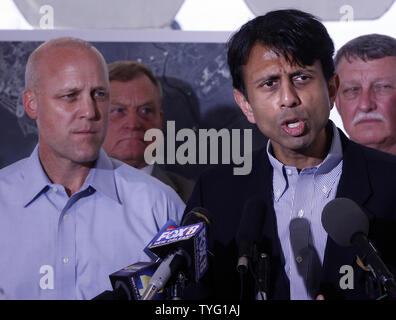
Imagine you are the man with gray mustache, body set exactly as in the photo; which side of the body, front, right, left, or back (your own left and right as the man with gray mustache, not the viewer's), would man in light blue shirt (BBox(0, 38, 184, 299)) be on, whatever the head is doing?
right

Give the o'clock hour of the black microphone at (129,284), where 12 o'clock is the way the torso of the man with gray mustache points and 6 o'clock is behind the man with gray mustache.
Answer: The black microphone is roughly at 1 o'clock from the man with gray mustache.

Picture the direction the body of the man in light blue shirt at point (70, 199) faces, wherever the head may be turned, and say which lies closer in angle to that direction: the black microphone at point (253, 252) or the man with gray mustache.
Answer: the black microphone

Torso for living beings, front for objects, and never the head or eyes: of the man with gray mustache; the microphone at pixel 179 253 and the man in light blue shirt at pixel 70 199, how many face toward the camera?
2

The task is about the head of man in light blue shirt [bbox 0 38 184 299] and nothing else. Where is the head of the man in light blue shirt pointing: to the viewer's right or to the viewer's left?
to the viewer's right

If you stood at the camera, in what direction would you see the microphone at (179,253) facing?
facing away from the viewer and to the right of the viewer

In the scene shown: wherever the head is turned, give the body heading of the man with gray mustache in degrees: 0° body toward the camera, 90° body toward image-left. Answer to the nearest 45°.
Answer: approximately 0°

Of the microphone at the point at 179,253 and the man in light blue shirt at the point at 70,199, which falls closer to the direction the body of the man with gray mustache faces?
the microphone

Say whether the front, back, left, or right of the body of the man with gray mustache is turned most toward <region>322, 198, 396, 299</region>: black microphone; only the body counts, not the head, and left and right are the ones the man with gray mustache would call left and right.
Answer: front

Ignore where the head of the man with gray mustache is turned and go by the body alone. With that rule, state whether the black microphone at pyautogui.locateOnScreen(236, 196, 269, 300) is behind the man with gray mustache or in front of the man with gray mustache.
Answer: in front

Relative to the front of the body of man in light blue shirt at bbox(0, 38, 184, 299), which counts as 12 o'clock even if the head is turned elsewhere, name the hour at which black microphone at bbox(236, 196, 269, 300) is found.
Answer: The black microphone is roughly at 11 o'clock from the man in light blue shirt.
